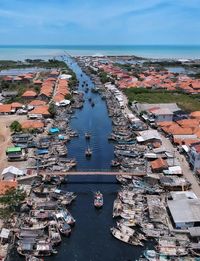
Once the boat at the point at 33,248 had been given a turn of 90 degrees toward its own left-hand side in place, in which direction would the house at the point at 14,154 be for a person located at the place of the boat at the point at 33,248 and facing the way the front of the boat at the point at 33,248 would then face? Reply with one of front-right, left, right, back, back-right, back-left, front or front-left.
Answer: front

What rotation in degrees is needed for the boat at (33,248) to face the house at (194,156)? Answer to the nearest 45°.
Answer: approximately 45° to its left

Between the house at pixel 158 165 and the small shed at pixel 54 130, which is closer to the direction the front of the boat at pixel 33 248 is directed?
the house

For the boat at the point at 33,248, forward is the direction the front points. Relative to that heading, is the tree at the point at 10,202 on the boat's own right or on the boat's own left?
on the boat's own left

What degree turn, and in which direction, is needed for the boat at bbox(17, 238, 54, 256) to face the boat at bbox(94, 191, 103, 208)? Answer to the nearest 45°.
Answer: approximately 45° to its left

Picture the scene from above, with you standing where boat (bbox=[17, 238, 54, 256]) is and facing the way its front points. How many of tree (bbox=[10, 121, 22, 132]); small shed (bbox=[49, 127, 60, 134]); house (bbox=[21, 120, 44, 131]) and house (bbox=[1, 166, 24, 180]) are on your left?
4

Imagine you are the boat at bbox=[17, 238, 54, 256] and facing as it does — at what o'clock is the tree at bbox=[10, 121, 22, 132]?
The tree is roughly at 9 o'clock from the boat.

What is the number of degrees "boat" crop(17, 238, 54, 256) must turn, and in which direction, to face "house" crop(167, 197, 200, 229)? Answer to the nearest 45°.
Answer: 0° — it already faces it

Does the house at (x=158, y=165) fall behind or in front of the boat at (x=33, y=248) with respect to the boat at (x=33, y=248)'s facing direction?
in front

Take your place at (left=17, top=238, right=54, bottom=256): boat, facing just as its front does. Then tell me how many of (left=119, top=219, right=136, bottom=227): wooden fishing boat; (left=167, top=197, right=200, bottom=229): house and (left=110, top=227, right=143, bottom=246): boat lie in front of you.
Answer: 3

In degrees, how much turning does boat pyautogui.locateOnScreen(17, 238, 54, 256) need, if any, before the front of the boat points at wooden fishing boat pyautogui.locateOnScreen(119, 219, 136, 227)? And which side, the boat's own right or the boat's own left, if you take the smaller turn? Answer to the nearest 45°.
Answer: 0° — it already faces it

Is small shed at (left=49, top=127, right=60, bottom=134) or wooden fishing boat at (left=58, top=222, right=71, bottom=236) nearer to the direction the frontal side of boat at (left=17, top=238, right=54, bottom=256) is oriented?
the wooden fishing boat

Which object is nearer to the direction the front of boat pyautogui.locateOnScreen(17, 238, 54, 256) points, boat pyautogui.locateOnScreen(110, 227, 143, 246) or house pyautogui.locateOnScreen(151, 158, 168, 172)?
the boat

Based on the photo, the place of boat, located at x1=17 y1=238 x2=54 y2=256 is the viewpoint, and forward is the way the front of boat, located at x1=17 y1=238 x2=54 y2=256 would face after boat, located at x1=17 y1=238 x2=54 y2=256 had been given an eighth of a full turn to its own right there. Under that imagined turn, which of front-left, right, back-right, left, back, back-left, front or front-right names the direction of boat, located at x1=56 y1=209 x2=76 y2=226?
left

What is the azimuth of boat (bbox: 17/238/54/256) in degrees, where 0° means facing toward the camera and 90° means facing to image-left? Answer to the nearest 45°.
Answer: approximately 270°
